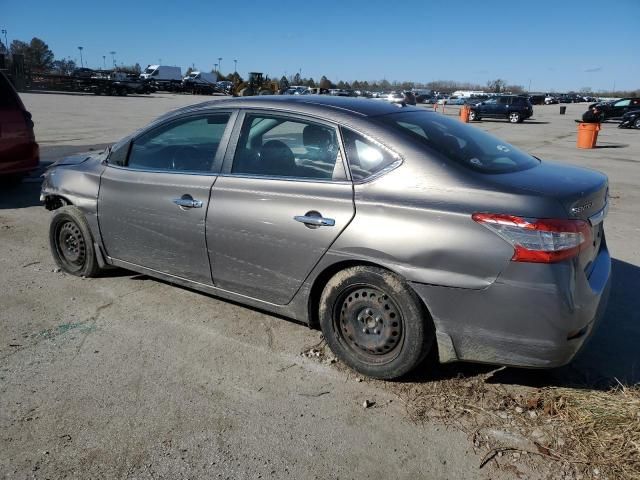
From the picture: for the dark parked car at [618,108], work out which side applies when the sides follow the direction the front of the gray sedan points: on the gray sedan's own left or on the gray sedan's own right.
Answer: on the gray sedan's own right

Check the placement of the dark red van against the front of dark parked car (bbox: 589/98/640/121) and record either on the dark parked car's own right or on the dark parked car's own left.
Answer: on the dark parked car's own left

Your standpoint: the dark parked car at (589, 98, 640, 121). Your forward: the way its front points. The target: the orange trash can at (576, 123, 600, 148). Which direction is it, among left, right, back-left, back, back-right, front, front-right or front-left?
left

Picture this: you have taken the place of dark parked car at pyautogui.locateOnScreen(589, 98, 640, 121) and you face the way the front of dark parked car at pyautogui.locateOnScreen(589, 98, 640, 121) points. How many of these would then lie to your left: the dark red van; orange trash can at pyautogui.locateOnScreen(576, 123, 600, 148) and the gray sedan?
3

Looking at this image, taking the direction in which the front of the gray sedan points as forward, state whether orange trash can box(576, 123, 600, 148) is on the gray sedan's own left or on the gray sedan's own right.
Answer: on the gray sedan's own right

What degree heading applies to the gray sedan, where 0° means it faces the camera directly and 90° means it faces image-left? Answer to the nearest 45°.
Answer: approximately 135°

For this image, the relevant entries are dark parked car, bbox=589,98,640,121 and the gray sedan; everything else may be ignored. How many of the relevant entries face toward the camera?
0

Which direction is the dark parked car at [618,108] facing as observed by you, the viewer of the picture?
facing to the left of the viewer
